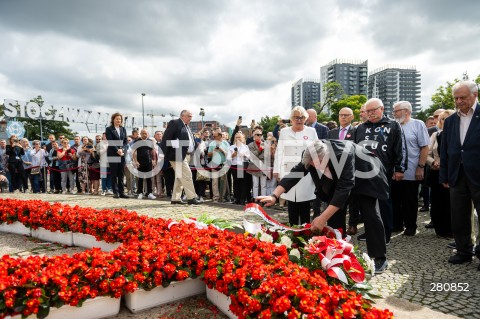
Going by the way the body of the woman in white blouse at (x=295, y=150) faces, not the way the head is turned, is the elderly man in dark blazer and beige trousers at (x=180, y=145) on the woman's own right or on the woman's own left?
on the woman's own right

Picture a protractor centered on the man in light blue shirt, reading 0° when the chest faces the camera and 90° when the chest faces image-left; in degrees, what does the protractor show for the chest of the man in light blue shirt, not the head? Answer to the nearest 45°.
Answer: approximately 45°

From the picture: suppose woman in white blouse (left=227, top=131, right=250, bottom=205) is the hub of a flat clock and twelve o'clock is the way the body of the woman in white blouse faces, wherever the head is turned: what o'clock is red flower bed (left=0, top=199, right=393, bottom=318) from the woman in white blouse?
The red flower bed is roughly at 12 o'clock from the woman in white blouse.

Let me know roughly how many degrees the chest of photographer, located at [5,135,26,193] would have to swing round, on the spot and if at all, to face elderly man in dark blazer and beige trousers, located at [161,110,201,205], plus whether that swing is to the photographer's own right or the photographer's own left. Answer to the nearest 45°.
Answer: approximately 45° to the photographer's own left

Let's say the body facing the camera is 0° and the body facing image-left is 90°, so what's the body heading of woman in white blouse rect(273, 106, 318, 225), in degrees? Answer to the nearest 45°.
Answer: approximately 0°

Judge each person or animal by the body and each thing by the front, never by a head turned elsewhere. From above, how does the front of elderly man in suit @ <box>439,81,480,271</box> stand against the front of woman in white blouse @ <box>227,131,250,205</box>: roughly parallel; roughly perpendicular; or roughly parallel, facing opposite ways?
roughly perpendicular

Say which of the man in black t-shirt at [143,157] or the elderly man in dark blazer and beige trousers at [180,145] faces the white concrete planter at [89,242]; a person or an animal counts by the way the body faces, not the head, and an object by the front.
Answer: the man in black t-shirt

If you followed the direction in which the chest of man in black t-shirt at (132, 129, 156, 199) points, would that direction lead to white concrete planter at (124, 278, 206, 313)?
yes

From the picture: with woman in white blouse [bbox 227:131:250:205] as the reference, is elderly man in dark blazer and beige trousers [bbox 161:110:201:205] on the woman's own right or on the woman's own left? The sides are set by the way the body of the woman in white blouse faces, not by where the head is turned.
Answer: on the woman's own right

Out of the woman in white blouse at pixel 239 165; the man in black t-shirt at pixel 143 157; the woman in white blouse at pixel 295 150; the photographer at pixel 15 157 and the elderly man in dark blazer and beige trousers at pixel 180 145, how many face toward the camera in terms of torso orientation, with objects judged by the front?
4

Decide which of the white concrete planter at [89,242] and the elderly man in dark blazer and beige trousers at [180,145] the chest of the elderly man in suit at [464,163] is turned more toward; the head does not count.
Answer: the white concrete planter

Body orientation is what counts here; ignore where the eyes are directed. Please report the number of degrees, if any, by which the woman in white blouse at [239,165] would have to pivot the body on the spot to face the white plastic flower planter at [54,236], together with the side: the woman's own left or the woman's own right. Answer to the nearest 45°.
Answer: approximately 45° to the woman's own right

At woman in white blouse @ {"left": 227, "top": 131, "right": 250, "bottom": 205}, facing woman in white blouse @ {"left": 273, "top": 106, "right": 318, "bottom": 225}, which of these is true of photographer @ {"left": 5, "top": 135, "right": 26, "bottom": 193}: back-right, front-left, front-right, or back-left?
back-right
